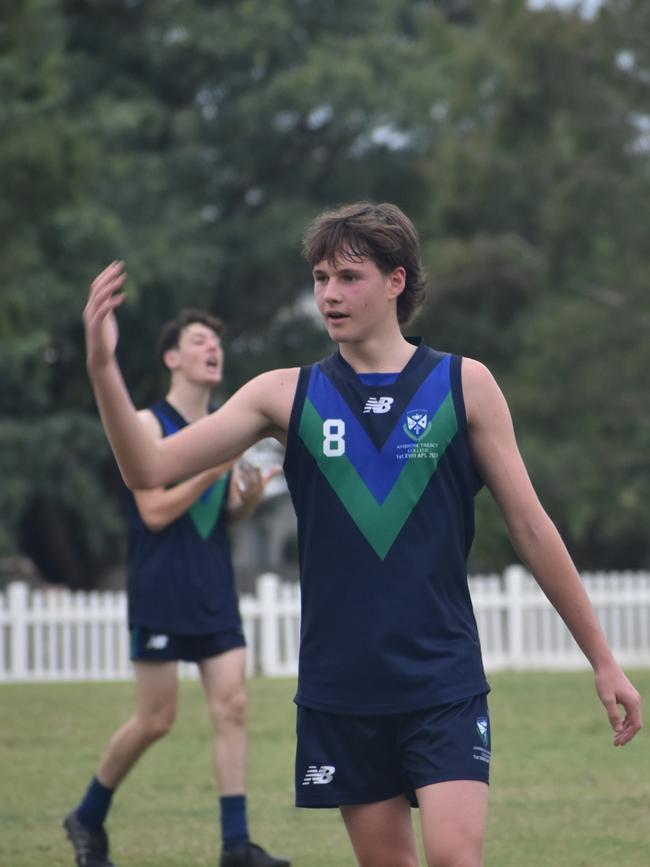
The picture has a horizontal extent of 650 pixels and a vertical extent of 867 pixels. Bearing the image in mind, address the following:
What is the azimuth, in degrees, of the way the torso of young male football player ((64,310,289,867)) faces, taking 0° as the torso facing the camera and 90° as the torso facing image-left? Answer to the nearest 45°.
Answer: approximately 315°

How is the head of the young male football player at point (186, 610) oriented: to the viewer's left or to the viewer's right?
to the viewer's right

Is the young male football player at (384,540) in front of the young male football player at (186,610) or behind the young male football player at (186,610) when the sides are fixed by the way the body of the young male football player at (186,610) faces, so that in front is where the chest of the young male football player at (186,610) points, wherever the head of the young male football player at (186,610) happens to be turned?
in front

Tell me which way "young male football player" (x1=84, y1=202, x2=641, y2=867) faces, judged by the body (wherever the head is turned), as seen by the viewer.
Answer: toward the camera

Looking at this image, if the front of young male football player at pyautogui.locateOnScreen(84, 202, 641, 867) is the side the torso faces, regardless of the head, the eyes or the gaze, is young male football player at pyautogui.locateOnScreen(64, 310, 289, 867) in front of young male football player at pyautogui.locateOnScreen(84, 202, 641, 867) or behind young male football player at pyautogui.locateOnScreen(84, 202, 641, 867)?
behind

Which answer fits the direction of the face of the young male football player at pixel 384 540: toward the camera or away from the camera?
toward the camera

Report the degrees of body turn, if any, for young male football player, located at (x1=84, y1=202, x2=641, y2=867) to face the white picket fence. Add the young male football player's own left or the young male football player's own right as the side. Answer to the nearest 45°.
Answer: approximately 180°

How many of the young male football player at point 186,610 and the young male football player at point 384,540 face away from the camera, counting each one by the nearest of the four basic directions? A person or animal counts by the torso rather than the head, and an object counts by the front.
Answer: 0
